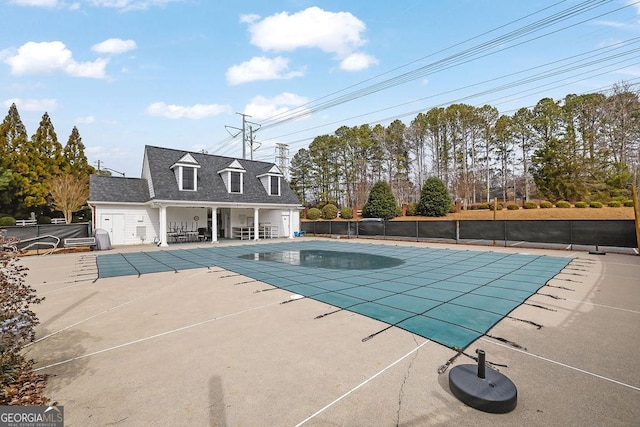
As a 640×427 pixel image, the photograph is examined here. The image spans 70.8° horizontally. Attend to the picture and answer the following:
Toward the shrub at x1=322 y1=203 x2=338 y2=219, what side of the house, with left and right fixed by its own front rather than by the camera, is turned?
left

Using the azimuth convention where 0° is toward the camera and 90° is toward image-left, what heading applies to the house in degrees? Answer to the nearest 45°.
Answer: approximately 315°

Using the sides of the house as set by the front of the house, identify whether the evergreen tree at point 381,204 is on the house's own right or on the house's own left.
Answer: on the house's own left

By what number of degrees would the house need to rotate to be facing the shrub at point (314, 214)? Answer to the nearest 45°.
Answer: approximately 90° to its left
